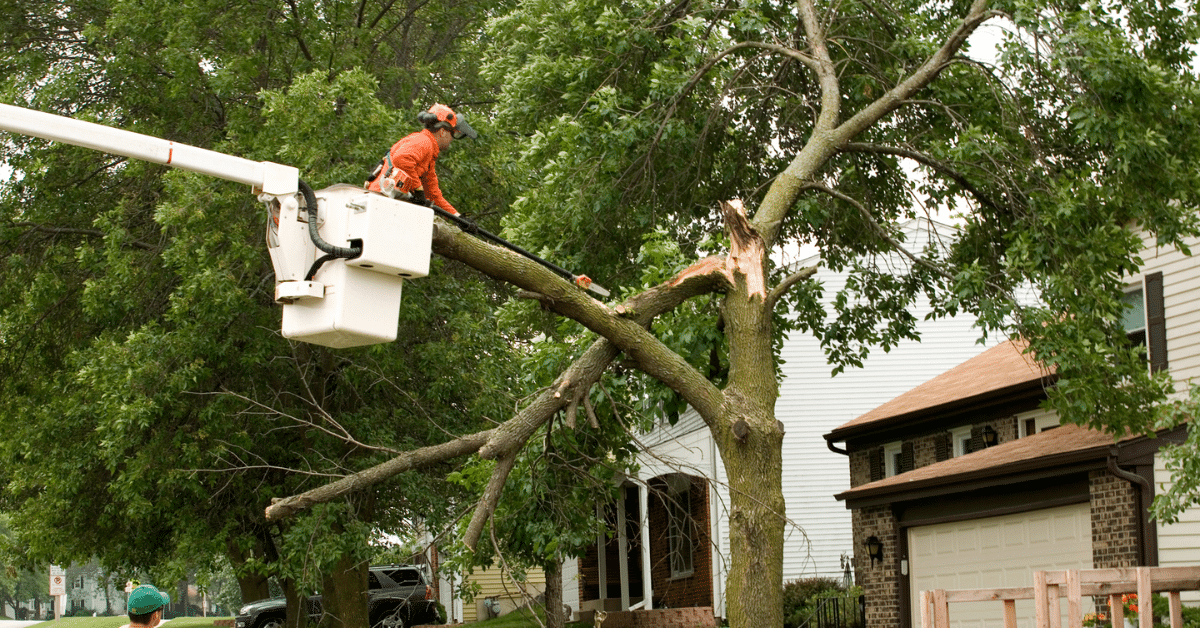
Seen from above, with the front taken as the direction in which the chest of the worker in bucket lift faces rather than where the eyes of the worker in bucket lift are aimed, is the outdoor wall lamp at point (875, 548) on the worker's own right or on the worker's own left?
on the worker's own left

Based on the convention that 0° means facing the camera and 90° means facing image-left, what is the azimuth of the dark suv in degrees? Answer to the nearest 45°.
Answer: approximately 90°

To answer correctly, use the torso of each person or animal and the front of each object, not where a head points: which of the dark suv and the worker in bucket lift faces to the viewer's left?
the dark suv

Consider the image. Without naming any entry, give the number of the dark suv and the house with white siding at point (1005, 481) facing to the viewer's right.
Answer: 0

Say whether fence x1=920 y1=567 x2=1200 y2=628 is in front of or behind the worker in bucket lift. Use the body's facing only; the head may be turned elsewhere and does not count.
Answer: in front

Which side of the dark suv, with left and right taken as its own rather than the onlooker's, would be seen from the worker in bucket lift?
left

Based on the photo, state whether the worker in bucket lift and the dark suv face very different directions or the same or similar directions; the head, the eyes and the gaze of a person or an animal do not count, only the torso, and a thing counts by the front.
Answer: very different directions

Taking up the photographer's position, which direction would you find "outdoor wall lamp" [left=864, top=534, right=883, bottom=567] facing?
facing the viewer and to the left of the viewer

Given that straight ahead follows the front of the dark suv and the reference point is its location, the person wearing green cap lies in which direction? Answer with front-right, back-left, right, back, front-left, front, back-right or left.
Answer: left

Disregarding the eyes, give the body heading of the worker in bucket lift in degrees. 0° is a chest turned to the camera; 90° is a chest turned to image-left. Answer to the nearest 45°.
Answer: approximately 270°

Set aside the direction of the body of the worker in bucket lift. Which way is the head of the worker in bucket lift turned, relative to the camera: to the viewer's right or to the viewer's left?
to the viewer's right

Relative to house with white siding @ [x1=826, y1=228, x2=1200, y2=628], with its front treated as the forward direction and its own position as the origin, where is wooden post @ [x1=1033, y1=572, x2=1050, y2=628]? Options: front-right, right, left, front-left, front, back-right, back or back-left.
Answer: front-left

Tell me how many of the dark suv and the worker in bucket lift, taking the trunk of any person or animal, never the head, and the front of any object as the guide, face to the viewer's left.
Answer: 1
